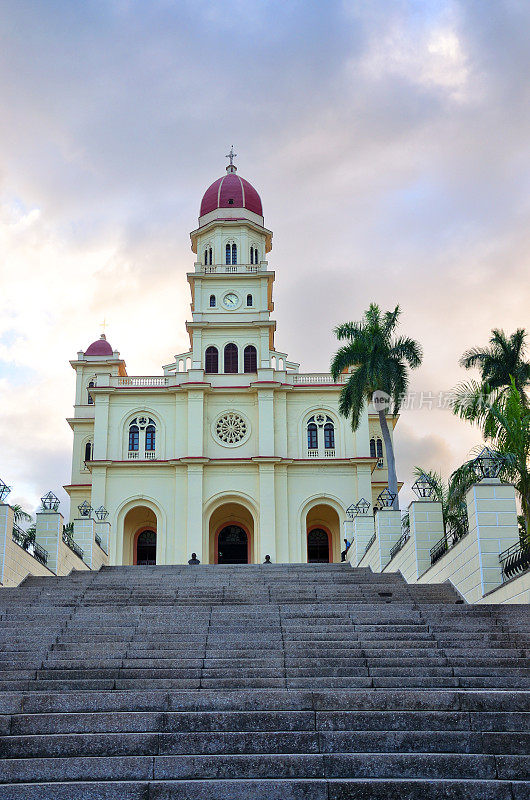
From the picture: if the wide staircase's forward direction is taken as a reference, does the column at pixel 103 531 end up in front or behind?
behind

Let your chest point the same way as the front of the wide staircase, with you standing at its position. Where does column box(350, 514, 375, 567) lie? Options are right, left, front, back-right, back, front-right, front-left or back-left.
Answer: back

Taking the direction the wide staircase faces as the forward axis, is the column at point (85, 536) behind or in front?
behind

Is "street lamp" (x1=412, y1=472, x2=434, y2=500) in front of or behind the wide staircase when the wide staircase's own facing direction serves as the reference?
behind

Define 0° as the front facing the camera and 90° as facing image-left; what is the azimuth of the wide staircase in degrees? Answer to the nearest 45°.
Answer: approximately 0°

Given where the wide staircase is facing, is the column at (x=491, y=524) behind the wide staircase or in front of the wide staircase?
behind

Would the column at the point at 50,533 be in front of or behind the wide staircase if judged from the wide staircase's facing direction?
behind

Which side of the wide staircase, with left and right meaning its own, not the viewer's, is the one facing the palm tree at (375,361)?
back

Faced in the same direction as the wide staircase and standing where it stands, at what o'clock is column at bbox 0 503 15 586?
The column is roughly at 5 o'clock from the wide staircase.
